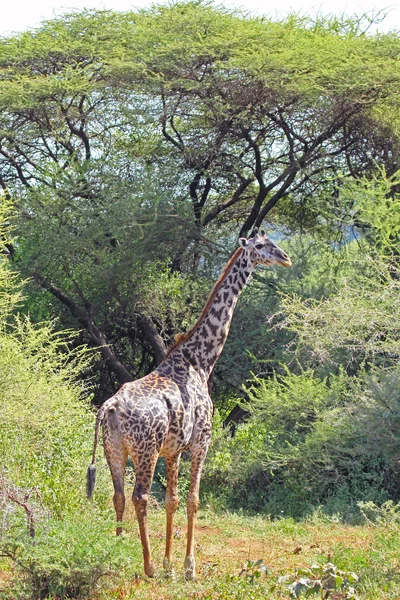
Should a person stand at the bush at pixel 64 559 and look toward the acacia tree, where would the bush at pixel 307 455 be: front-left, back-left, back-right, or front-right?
front-right

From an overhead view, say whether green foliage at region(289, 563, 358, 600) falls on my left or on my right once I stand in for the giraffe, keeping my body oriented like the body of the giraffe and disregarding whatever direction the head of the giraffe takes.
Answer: on my right

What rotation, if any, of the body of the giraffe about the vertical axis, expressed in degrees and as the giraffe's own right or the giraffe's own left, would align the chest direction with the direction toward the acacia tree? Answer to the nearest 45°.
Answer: approximately 45° to the giraffe's own left

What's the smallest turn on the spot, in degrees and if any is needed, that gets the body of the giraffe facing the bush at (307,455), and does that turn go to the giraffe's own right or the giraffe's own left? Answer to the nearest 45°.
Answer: approximately 45° to the giraffe's own left

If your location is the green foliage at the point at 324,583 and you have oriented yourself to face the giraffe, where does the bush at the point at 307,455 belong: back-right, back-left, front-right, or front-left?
front-right

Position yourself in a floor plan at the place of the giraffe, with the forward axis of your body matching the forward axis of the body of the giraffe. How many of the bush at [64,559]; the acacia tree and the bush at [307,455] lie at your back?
1

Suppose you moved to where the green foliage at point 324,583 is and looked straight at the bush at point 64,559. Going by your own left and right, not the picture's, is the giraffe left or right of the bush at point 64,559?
right

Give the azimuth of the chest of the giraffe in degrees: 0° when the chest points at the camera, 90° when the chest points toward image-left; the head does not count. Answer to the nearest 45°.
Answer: approximately 225°

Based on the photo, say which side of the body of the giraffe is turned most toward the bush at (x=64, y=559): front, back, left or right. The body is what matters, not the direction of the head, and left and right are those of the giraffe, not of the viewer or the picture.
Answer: back
